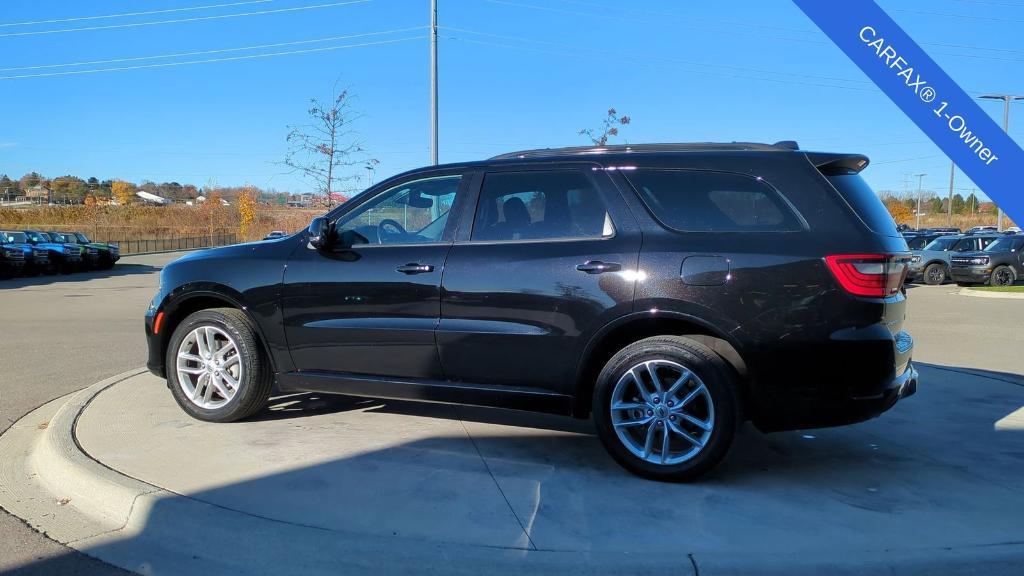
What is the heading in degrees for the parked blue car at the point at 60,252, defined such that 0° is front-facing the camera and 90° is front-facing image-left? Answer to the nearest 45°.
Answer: approximately 315°

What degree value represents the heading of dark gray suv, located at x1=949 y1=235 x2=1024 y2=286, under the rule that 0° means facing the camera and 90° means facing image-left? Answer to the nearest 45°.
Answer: approximately 45°

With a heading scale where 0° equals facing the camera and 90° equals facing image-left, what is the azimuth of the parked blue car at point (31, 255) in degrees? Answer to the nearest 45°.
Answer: approximately 315°

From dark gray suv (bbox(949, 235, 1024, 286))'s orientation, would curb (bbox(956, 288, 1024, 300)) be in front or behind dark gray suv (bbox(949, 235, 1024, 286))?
in front

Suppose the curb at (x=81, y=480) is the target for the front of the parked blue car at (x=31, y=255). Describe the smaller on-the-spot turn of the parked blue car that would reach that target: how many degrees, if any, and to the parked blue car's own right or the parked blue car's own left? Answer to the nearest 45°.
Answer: approximately 45° to the parked blue car's own right

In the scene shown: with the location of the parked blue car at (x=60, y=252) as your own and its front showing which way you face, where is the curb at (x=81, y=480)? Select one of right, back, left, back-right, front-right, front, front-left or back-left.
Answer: front-right
